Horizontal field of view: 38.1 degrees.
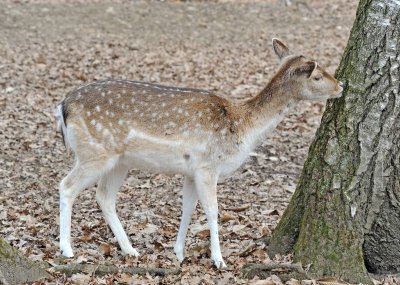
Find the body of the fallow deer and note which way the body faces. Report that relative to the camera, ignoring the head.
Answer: to the viewer's right
